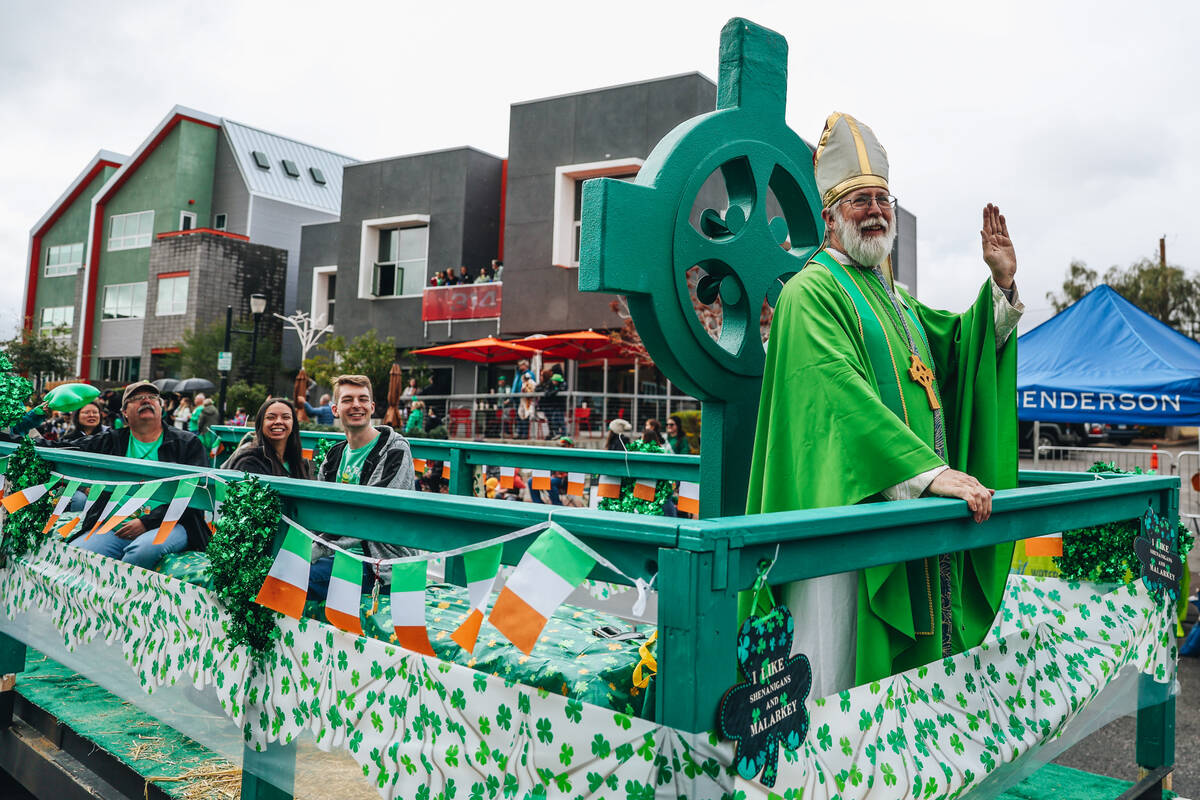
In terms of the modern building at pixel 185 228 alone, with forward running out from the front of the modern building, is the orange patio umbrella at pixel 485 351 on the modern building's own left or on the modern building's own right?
on the modern building's own left

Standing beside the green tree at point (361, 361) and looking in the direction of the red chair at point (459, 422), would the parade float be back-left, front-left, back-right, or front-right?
front-right

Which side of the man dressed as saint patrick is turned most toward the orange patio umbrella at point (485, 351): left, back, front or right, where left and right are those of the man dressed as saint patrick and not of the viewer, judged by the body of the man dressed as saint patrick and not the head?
back

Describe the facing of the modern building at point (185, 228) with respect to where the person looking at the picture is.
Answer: facing the viewer and to the left of the viewer

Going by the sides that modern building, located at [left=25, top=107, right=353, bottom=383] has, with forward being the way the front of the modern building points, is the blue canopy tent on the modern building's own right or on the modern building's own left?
on the modern building's own left

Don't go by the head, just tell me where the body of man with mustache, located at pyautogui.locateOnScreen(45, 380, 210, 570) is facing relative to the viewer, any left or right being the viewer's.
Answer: facing the viewer

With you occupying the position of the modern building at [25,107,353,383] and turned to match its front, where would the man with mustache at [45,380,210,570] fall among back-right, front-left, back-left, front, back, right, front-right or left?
front-left

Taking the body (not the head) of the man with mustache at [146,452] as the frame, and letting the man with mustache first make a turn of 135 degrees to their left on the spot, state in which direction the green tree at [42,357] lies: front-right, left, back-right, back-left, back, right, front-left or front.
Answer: front-left

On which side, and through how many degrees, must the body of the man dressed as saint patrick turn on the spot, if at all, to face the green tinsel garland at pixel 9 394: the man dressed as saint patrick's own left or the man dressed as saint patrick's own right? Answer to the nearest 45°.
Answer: approximately 135° to the man dressed as saint patrick's own right
